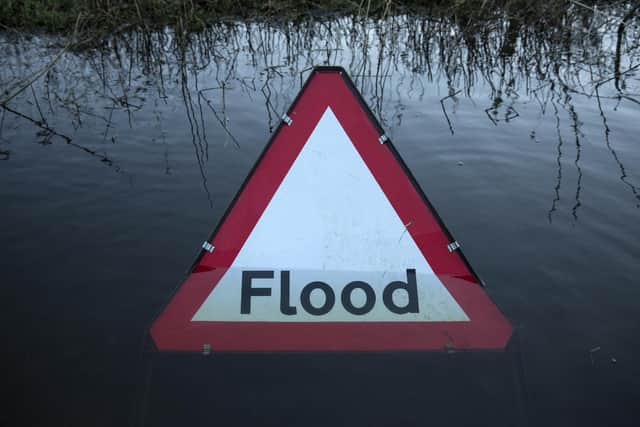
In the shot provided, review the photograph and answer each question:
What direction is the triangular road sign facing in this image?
toward the camera

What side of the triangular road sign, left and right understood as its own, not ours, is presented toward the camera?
front
